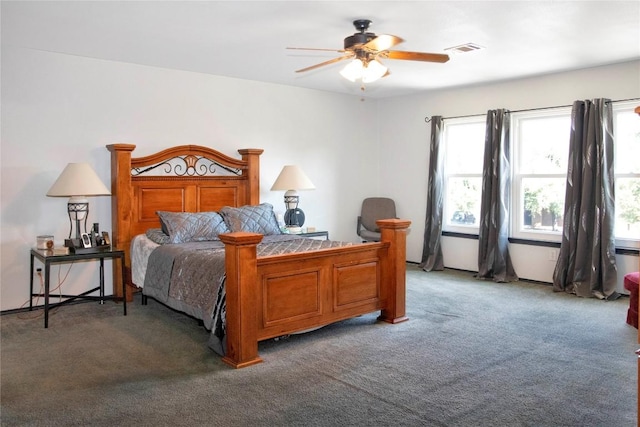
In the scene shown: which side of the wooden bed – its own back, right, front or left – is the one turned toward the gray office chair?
left

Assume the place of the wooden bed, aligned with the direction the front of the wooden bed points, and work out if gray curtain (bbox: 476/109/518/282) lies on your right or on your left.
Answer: on your left

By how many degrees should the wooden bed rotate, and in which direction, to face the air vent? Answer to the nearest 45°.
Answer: approximately 45° to its left

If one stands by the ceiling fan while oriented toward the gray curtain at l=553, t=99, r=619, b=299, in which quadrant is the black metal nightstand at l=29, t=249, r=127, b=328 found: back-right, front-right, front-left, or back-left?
back-left

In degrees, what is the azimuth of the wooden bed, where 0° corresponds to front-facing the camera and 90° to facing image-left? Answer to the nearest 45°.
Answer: approximately 315°

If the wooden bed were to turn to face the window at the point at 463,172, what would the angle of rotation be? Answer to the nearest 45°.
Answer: approximately 90° to its left

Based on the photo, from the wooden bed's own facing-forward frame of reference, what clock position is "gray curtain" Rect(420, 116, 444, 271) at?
The gray curtain is roughly at 9 o'clock from the wooden bed.

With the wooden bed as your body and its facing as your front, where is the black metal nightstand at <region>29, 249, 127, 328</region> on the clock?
The black metal nightstand is roughly at 5 o'clock from the wooden bed.
